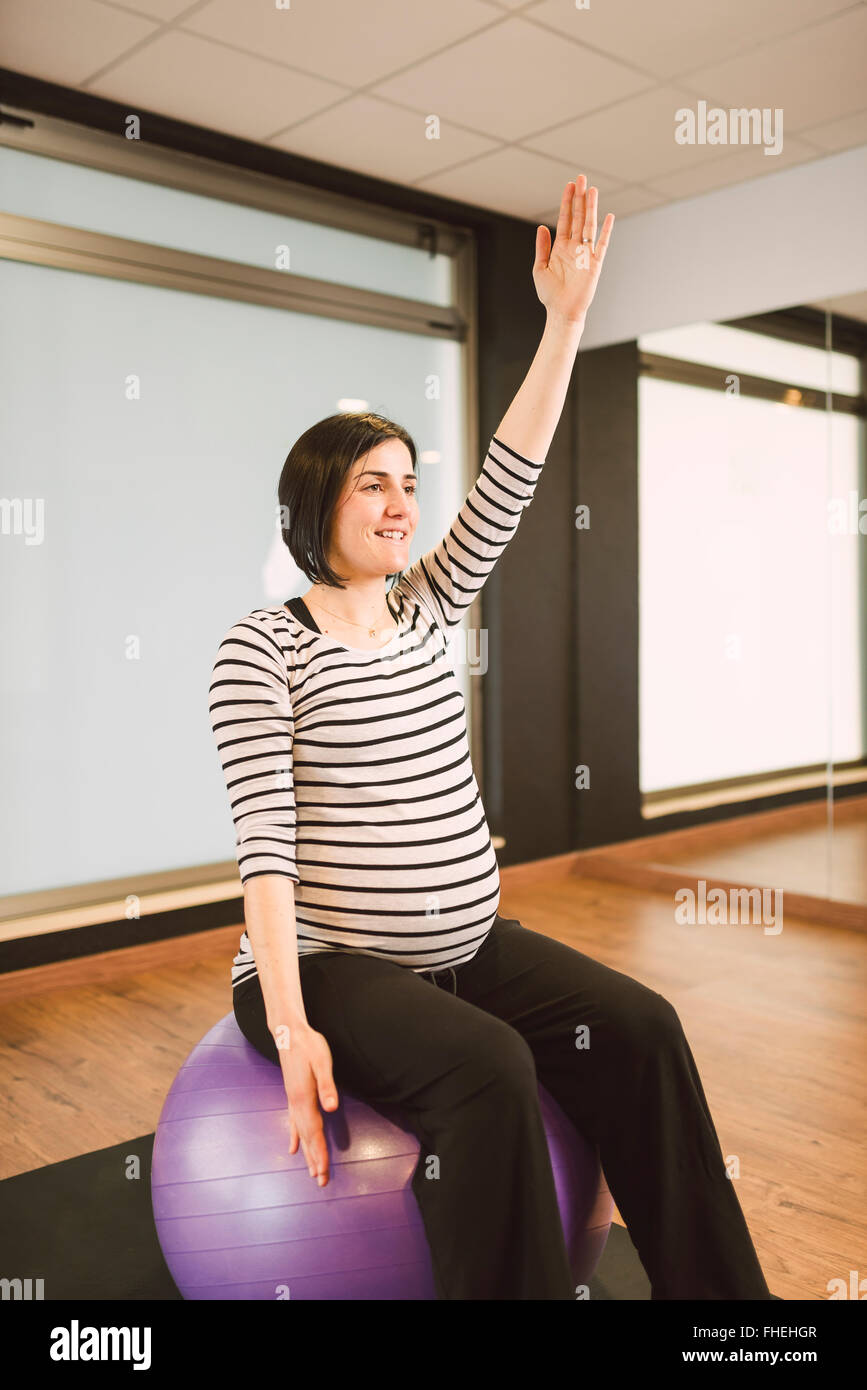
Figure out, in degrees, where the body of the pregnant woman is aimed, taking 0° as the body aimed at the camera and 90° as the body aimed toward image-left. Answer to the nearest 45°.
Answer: approximately 315°

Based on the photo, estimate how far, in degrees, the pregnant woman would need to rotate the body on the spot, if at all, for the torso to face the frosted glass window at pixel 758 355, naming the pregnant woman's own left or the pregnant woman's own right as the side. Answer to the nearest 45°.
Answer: approximately 135° to the pregnant woman's own left

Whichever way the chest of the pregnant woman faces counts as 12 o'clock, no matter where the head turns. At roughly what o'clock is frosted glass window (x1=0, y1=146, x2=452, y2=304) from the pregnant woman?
The frosted glass window is roughly at 7 o'clock from the pregnant woman.

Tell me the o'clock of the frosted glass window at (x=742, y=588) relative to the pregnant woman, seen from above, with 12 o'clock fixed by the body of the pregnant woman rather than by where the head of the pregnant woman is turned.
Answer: The frosted glass window is roughly at 8 o'clock from the pregnant woman.
